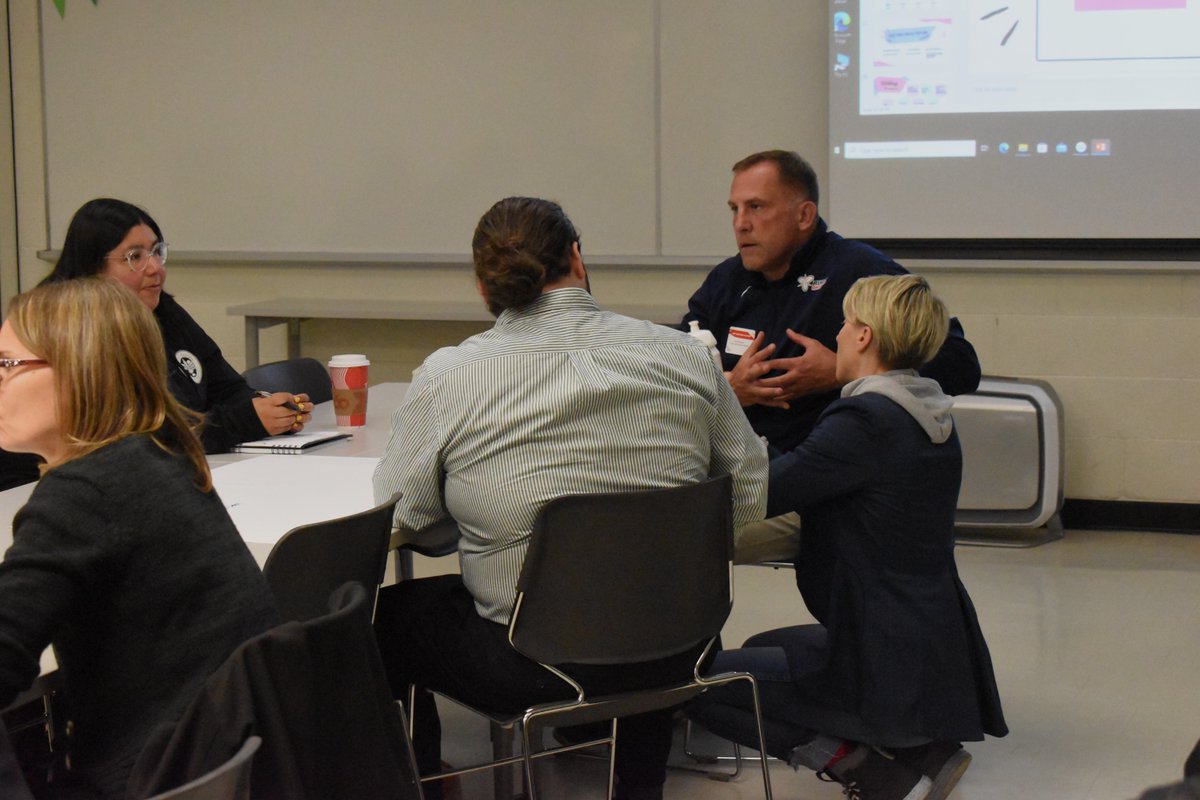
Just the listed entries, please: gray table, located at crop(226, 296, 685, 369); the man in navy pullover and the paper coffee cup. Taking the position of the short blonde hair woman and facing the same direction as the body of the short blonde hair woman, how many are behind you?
0

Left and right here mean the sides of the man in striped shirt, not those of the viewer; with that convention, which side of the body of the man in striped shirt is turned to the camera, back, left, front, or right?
back

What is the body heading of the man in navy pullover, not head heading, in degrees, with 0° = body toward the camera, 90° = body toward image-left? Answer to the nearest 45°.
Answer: approximately 45°

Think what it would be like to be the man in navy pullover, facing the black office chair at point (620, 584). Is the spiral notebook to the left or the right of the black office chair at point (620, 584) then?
right

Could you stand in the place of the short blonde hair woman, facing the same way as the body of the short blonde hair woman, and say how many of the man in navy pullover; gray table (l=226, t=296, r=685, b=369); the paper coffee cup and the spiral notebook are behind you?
0

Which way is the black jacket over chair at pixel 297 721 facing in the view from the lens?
facing away from the viewer and to the left of the viewer

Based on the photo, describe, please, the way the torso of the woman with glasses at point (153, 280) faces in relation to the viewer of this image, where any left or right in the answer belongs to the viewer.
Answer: facing the viewer and to the right of the viewer

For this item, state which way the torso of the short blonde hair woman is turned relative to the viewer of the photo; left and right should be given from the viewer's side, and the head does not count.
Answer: facing away from the viewer and to the left of the viewer

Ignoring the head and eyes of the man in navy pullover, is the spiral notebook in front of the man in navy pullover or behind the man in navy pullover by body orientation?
in front

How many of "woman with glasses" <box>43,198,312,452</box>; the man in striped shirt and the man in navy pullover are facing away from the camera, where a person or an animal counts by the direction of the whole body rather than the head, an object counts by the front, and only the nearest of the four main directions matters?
1

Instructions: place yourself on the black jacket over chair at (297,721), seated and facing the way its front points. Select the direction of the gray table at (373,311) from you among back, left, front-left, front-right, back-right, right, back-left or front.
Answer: front-right

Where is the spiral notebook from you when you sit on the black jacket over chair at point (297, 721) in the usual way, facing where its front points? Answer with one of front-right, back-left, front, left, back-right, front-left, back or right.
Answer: front-right
